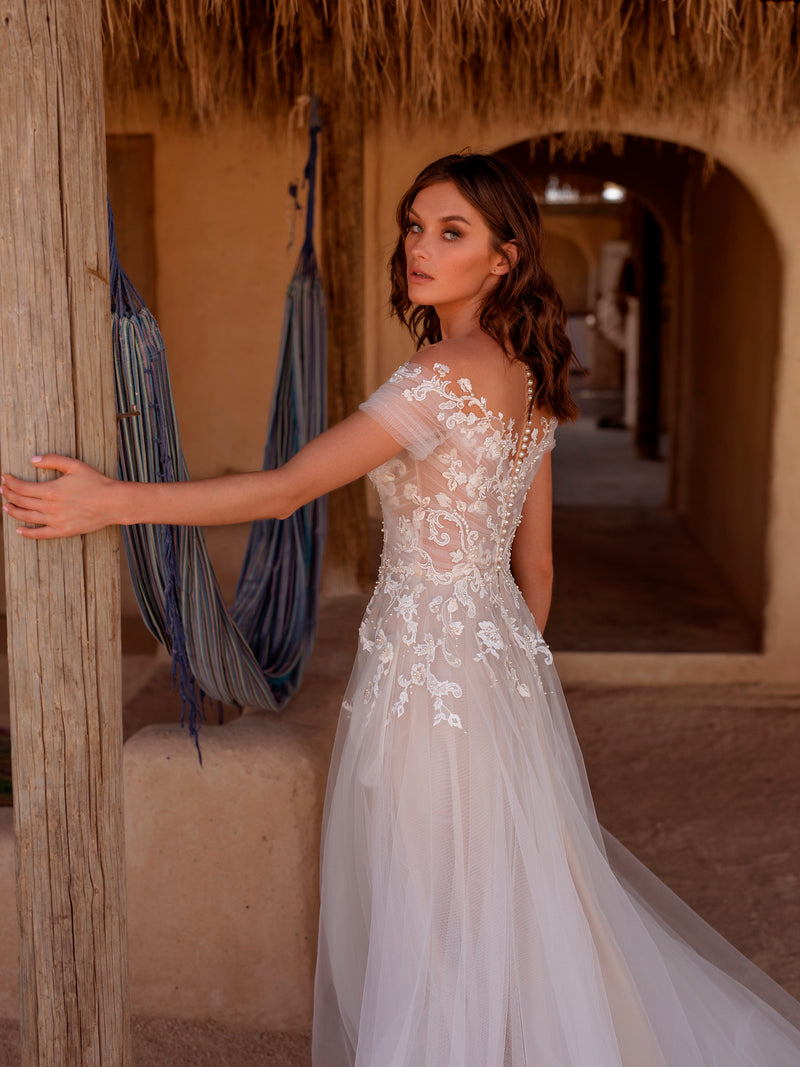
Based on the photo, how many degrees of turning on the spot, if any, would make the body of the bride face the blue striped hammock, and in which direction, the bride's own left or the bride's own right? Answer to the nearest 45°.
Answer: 0° — they already face it

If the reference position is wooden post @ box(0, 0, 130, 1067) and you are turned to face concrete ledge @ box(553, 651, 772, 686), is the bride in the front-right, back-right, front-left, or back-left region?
front-right

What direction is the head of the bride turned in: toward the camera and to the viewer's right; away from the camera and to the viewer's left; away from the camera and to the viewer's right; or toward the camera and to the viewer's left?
toward the camera and to the viewer's left

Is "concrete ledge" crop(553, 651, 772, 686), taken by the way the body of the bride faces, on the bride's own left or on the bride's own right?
on the bride's own right
